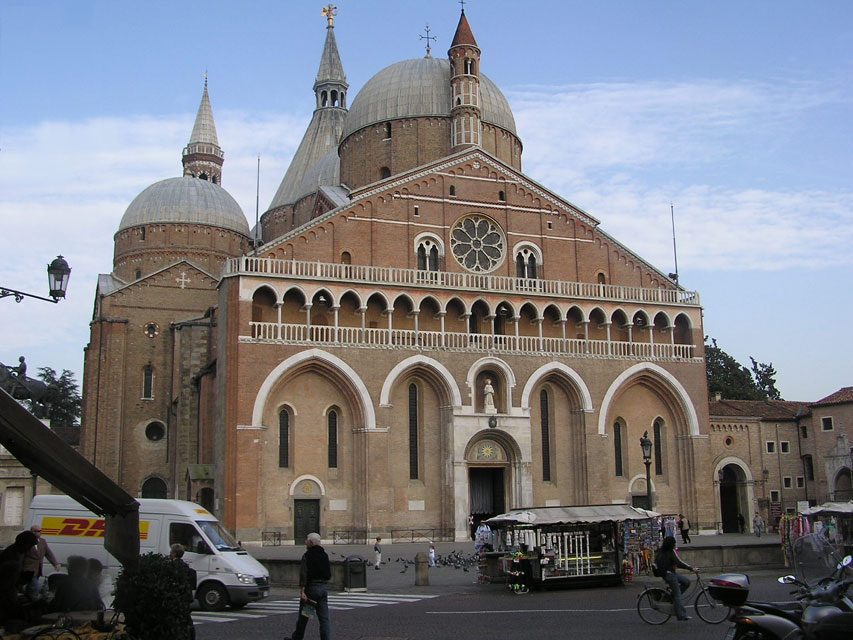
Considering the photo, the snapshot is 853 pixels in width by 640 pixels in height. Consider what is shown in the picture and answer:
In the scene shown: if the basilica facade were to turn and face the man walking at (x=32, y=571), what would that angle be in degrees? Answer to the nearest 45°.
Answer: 0° — it already faces them

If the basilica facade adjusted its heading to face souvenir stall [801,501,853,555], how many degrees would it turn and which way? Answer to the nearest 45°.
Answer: approximately 45° to its left

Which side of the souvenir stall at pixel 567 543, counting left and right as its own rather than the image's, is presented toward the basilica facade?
back

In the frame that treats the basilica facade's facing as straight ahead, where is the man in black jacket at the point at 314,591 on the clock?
The man in black jacket is roughly at 12 o'clock from the basilica facade.

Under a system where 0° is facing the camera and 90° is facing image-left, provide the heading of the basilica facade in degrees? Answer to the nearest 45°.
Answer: approximately 0°

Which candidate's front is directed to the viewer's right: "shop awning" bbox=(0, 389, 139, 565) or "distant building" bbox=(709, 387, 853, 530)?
the shop awning

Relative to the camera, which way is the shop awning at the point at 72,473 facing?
to the viewer's right

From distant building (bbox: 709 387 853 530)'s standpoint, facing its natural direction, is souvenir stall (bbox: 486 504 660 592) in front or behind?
in front

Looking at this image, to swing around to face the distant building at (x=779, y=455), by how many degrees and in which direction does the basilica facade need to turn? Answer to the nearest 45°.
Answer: approximately 135° to its left

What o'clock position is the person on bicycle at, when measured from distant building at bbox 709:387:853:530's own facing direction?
The person on bicycle is roughly at 12 o'clock from the distant building.

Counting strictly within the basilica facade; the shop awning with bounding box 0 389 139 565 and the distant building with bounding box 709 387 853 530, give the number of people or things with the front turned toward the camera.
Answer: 2

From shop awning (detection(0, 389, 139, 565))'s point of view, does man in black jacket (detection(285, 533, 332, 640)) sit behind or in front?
in front

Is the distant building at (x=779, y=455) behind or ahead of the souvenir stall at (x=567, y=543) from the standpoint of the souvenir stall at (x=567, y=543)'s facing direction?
behind

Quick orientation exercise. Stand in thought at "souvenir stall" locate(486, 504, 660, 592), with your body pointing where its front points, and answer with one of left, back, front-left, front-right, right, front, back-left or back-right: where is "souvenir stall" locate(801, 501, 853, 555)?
back-left
